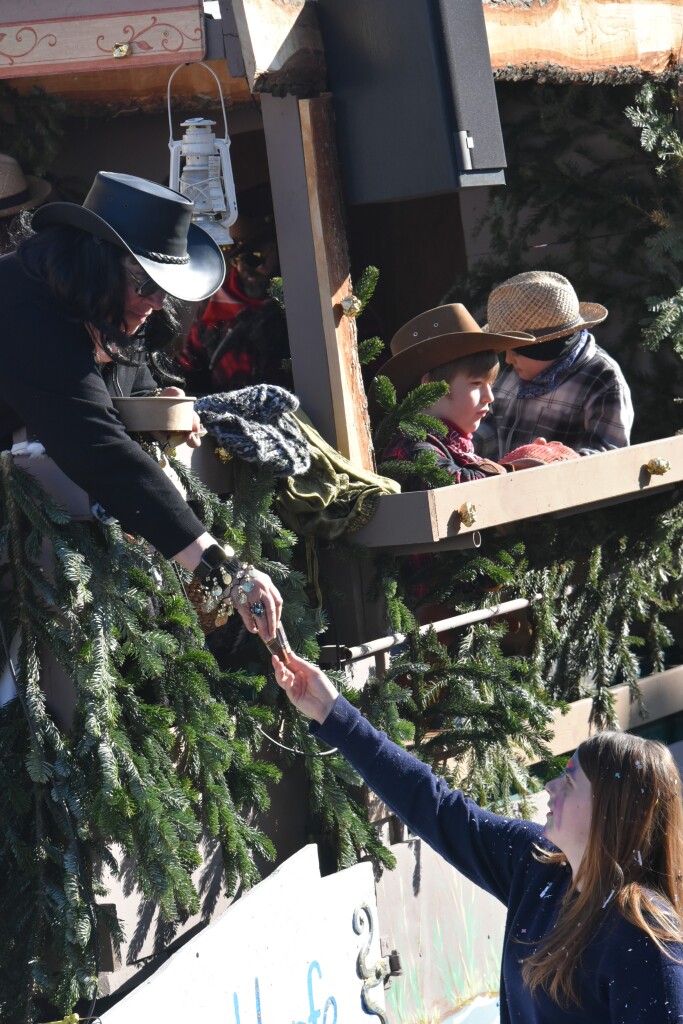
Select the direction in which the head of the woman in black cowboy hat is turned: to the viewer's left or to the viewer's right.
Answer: to the viewer's right

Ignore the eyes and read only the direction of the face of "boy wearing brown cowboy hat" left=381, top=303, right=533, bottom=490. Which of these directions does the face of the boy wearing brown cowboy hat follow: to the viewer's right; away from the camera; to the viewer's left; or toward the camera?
to the viewer's right

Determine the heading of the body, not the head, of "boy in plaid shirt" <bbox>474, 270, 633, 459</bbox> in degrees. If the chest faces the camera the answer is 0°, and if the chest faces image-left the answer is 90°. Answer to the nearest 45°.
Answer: approximately 45°

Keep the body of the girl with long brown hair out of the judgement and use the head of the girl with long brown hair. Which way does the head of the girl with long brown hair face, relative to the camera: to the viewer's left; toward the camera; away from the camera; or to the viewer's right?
to the viewer's left

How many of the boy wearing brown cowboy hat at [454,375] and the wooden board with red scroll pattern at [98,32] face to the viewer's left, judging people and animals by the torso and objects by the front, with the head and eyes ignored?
0

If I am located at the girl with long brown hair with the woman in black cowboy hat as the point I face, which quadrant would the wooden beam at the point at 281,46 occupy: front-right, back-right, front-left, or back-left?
front-right

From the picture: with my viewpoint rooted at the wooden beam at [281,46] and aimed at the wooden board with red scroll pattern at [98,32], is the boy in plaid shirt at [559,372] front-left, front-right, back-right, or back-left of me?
back-right

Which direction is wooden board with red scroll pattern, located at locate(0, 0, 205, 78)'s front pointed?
toward the camera
